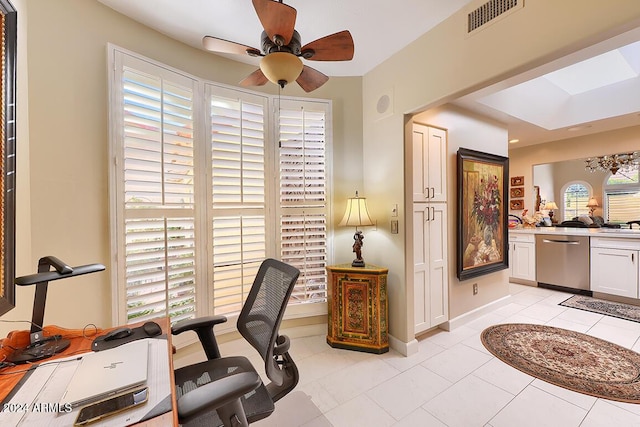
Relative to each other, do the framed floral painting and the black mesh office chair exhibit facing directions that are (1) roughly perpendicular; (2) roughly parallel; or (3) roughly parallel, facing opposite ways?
roughly perpendicular

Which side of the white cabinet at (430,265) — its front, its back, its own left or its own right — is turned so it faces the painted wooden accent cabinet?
right

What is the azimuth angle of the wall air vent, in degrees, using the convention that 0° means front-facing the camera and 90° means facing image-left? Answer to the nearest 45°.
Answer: approximately 45°

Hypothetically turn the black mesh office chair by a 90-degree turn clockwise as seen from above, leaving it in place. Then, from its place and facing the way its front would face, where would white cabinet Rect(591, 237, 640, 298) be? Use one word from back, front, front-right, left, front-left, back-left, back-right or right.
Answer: right

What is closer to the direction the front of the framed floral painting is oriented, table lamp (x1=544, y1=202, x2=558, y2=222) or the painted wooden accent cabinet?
the painted wooden accent cabinet

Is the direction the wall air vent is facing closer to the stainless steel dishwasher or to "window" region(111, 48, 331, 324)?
the window
